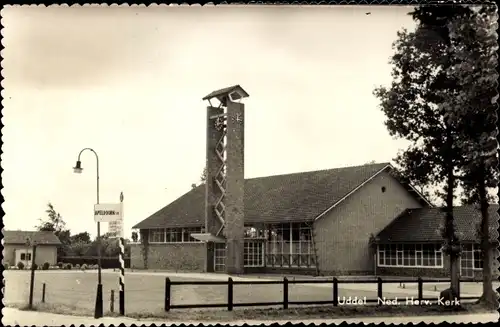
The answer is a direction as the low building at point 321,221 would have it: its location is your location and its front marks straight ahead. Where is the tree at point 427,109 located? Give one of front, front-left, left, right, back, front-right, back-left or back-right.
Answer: front-left

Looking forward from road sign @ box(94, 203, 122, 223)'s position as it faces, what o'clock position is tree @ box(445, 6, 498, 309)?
The tree is roughly at 9 o'clock from the road sign.

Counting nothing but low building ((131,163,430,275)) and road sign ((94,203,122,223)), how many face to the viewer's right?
0

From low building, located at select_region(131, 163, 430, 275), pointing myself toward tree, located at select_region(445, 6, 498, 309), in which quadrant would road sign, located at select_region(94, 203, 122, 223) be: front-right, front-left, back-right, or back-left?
front-right

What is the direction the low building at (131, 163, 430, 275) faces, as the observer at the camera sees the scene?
facing the viewer and to the left of the viewer

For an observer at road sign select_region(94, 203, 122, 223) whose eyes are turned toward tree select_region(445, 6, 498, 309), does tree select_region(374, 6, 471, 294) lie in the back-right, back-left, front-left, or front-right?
front-left

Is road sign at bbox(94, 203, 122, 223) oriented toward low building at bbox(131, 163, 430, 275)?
no

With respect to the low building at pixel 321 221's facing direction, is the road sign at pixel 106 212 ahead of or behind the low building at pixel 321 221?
ahead

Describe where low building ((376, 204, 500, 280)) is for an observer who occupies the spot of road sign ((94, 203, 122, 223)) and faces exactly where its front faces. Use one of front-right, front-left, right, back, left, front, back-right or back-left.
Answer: back-left

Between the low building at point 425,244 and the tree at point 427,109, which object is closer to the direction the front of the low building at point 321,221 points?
the tree

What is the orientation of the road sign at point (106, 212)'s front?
toward the camera

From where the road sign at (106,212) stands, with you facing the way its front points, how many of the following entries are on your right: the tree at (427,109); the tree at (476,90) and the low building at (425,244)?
0

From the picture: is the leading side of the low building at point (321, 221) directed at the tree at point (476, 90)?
no

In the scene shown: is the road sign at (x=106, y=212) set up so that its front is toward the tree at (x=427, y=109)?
no

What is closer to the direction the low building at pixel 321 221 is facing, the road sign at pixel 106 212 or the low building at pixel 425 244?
the road sign
